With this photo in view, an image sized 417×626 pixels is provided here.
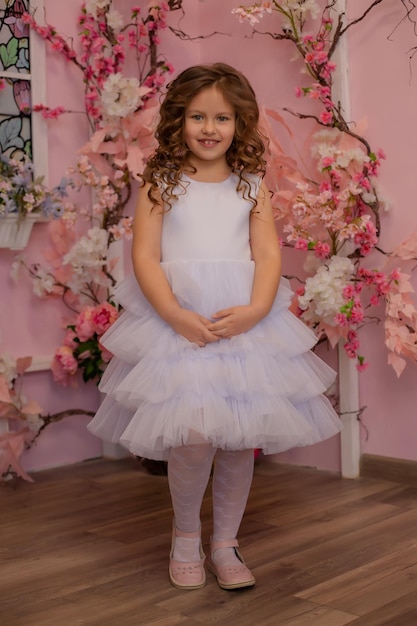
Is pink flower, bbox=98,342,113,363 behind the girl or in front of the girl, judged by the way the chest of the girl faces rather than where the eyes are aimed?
behind

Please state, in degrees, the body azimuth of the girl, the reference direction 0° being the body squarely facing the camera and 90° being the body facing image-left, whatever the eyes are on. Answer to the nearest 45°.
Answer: approximately 0°

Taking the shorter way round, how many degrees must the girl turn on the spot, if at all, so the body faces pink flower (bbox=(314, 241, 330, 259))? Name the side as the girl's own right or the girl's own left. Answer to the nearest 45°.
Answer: approximately 135° to the girl's own left

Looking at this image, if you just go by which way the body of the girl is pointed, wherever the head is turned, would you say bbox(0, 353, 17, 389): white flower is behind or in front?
behind

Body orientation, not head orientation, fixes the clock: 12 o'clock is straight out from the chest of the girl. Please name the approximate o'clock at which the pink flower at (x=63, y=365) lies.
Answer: The pink flower is roughly at 5 o'clock from the girl.

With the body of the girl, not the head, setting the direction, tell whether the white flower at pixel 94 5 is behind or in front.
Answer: behind

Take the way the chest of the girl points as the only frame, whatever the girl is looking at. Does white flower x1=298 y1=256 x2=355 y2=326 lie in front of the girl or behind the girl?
behind

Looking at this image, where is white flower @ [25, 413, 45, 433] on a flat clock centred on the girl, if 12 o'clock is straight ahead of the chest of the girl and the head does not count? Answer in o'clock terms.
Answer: The white flower is roughly at 5 o'clock from the girl.

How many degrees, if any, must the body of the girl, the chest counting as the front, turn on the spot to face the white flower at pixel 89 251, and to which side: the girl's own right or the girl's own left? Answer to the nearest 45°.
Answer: approximately 180°

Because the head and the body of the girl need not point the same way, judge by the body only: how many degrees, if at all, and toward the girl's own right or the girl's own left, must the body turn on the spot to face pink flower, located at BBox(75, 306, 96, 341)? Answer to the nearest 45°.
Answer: approximately 135° to the girl's own right
